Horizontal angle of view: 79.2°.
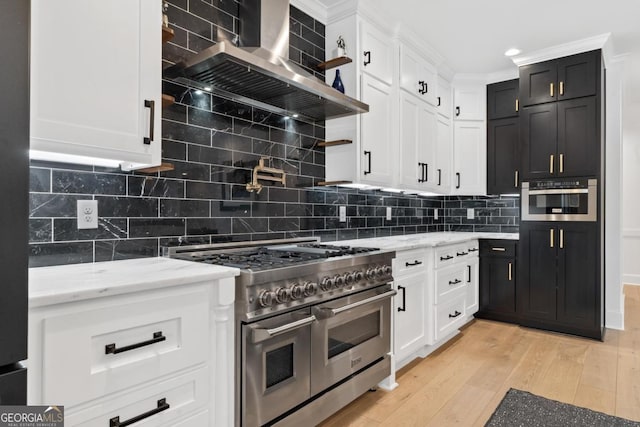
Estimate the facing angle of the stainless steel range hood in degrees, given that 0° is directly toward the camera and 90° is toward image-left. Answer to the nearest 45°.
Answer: approximately 315°

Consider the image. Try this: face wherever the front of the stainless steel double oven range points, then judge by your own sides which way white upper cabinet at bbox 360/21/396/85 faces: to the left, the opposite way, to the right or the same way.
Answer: the same way

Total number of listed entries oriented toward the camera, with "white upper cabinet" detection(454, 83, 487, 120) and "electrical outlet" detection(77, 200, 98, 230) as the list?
2

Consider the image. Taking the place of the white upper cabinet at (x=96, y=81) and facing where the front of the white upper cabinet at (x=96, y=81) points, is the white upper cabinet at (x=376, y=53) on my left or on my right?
on my left

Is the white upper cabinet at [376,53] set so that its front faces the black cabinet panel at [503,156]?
no

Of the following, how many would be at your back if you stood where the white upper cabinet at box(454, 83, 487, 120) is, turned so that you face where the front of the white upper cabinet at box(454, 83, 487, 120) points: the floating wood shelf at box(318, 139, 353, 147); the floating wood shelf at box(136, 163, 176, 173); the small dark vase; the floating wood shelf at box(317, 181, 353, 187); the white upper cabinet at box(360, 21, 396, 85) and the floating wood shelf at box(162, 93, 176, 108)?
0

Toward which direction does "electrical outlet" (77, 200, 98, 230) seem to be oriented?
toward the camera

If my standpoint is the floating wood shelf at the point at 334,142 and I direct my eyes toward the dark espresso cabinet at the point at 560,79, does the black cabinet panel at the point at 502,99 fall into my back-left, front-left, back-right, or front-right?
front-left

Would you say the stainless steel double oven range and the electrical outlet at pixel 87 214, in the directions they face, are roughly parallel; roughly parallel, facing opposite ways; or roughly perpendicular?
roughly parallel

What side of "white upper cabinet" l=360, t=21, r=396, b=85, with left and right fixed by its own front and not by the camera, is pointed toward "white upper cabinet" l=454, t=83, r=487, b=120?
left

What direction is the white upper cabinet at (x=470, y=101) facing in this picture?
toward the camera

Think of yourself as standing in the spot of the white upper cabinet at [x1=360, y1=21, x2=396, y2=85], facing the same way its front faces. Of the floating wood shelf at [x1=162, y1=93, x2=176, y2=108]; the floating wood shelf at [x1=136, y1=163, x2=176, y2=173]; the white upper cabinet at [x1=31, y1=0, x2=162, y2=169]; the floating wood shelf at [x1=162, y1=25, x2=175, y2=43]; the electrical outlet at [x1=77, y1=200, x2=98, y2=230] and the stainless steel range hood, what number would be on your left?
0

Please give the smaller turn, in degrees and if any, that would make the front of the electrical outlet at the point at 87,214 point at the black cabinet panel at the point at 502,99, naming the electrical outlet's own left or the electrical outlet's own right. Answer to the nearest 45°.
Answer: approximately 90° to the electrical outlet's own left

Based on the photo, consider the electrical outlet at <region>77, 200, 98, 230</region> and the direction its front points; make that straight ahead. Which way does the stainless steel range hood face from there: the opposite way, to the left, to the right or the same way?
the same way

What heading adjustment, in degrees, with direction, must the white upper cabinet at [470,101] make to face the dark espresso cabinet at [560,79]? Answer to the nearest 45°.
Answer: approximately 45° to its left
